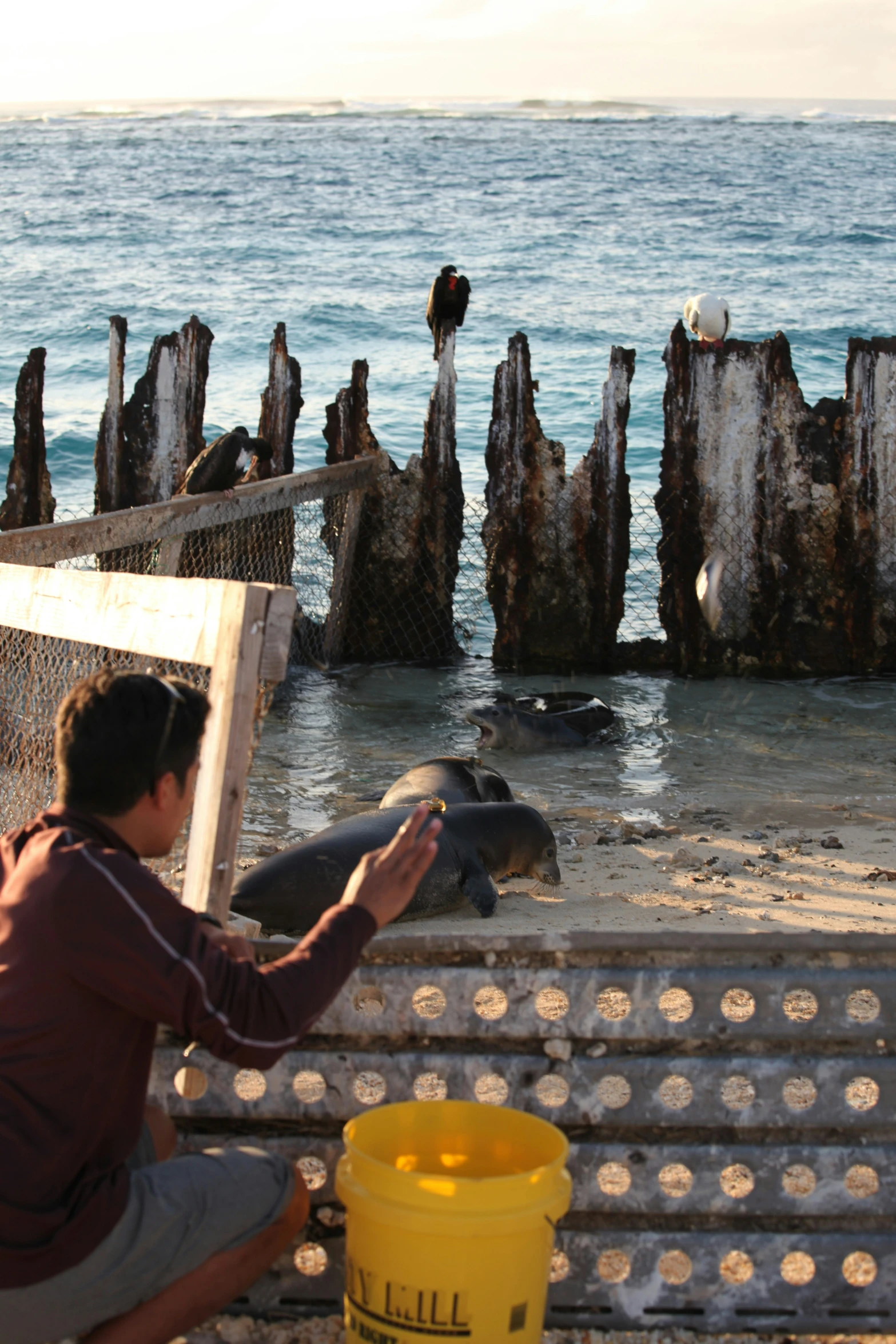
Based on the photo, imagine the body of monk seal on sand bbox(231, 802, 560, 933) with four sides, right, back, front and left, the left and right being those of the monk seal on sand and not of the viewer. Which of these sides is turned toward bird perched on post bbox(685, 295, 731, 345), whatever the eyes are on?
left

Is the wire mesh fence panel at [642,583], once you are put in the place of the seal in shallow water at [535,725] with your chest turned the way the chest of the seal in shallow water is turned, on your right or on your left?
on your right

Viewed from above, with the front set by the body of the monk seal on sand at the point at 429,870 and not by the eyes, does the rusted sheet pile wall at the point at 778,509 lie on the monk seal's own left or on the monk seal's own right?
on the monk seal's own left

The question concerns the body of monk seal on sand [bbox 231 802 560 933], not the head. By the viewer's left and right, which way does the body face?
facing to the right of the viewer

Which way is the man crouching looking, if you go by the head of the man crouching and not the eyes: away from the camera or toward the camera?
away from the camera

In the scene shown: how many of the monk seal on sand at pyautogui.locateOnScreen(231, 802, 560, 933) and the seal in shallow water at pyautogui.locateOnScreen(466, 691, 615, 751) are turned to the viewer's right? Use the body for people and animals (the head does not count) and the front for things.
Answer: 1

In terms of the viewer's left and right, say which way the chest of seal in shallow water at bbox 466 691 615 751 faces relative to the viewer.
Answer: facing to the left of the viewer

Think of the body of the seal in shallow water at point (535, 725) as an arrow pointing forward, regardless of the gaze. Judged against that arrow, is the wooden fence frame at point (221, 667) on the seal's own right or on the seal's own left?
on the seal's own left

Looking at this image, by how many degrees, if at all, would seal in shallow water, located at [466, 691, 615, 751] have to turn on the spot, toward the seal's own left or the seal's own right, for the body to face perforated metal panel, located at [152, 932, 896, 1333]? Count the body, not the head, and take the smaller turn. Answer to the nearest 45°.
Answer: approximately 90° to the seal's own left

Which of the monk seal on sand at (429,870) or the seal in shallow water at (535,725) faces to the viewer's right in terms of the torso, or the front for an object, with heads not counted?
the monk seal on sand

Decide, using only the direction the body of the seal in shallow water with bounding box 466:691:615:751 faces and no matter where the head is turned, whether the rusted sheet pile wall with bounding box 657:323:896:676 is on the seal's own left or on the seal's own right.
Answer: on the seal's own right

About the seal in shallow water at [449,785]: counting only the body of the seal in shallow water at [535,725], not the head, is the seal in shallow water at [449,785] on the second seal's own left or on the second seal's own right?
on the second seal's own left
